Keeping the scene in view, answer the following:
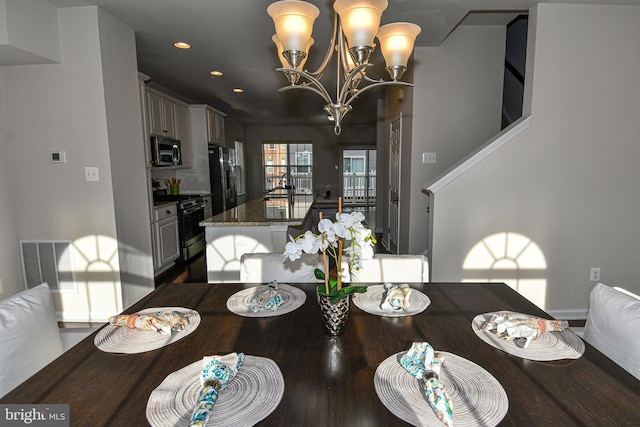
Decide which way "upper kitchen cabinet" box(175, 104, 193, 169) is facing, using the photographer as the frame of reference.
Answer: facing the viewer and to the right of the viewer

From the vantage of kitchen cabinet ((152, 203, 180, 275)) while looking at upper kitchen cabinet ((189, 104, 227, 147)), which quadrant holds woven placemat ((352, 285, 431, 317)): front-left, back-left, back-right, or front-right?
back-right

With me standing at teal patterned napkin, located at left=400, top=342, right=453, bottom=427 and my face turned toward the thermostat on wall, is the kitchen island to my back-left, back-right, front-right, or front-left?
front-right

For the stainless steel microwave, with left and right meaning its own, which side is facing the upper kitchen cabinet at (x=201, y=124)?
left

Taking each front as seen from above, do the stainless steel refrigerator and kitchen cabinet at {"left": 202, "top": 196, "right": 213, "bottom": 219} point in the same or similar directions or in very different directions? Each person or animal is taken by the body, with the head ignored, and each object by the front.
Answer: same or similar directions

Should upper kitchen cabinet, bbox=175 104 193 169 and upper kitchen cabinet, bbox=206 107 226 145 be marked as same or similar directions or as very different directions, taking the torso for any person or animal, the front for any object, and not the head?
same or similar directions

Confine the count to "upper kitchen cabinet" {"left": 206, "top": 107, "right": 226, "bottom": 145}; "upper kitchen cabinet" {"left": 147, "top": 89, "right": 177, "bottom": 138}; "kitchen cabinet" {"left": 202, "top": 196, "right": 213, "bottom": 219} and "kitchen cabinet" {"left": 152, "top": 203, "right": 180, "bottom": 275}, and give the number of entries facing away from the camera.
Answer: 0

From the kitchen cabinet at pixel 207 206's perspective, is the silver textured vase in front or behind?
in front

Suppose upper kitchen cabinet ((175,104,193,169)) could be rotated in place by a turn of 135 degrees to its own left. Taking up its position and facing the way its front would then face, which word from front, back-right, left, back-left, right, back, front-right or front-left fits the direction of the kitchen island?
back

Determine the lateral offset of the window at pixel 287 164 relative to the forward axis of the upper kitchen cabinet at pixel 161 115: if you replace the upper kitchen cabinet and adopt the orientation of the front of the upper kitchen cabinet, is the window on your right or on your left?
on your left

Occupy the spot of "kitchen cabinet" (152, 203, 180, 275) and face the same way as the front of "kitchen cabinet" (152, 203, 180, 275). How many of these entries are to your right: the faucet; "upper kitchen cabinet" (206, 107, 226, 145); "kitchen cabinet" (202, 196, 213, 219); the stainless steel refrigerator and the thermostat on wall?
1
